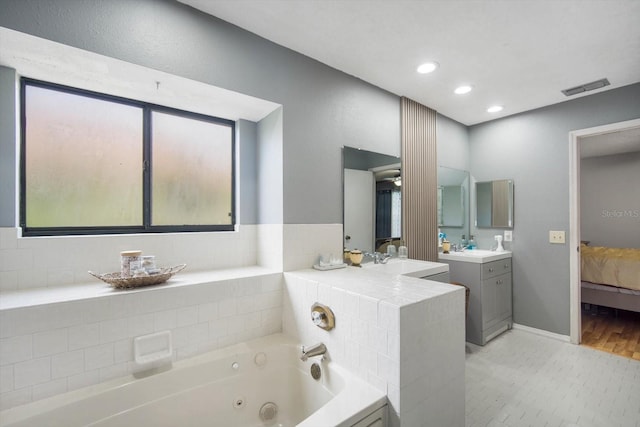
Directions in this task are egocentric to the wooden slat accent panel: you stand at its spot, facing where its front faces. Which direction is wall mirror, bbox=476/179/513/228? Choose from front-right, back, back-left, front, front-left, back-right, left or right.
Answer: left

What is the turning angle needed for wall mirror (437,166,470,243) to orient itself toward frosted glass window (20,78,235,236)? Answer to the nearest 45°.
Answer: approximately 90° to its right

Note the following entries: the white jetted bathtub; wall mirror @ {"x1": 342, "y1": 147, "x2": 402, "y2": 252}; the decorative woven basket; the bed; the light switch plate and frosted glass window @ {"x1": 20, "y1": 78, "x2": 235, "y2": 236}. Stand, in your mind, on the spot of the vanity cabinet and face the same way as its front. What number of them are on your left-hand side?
2

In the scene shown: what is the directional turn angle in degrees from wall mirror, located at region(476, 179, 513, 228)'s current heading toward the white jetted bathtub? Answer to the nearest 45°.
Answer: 0° — it already faces it

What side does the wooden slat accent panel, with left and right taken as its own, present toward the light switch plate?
left

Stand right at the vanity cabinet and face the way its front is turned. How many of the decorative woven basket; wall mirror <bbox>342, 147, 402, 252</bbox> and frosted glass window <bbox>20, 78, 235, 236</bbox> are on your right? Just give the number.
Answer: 3

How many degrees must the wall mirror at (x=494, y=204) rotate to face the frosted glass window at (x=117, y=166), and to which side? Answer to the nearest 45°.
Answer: approximately 45° to its right

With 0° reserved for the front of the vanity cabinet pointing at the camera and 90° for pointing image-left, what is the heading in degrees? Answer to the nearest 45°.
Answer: approximately 315°

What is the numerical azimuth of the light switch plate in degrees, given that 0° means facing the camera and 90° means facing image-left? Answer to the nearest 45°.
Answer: approximately 0°

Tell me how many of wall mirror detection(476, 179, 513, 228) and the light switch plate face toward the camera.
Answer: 2

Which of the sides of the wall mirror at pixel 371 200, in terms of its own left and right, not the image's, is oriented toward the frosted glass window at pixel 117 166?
right

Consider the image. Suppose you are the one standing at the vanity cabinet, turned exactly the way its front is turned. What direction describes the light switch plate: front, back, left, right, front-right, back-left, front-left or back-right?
left

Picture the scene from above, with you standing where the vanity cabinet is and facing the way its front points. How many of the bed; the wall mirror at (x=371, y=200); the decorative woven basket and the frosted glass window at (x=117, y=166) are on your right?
3
